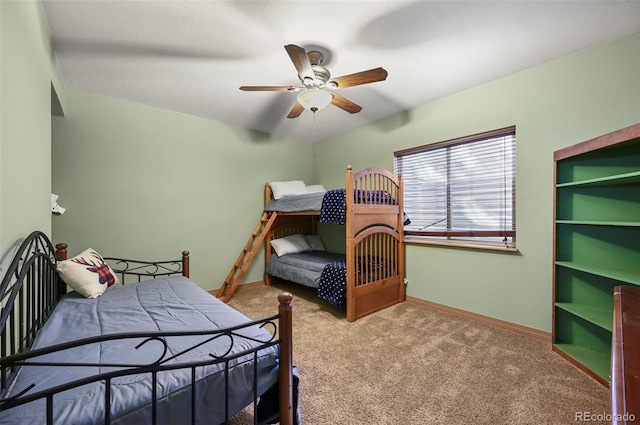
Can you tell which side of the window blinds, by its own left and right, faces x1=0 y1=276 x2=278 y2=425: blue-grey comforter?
front

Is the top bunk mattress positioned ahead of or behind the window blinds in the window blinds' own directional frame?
ahead

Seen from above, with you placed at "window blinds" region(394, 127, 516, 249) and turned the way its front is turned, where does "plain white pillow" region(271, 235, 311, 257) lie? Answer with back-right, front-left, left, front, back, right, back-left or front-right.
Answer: front-right

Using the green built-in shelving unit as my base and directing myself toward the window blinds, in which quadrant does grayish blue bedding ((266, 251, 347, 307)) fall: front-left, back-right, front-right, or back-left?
front-left

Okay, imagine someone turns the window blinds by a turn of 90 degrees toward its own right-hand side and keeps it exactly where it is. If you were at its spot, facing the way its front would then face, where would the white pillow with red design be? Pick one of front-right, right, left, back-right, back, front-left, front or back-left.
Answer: left

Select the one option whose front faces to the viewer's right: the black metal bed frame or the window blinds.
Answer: the black metal bed frame

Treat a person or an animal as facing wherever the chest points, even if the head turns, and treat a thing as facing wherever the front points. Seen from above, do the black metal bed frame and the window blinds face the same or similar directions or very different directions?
very different directions

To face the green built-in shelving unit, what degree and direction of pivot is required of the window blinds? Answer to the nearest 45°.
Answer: approximately 90° to its left

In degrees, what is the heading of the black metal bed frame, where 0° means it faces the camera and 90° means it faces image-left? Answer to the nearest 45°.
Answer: approximately 270°

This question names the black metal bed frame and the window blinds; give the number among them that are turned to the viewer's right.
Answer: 1

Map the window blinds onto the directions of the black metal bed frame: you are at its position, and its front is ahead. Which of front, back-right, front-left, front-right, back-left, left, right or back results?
front

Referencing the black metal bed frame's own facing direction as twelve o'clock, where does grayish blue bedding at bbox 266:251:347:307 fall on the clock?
The grayish blue bedding is roughly at 11 o'clock from the black metal bed frame.

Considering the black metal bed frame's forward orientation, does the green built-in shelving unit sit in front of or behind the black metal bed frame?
in front

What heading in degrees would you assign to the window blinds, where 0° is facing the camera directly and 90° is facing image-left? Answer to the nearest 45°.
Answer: approximately 45°
